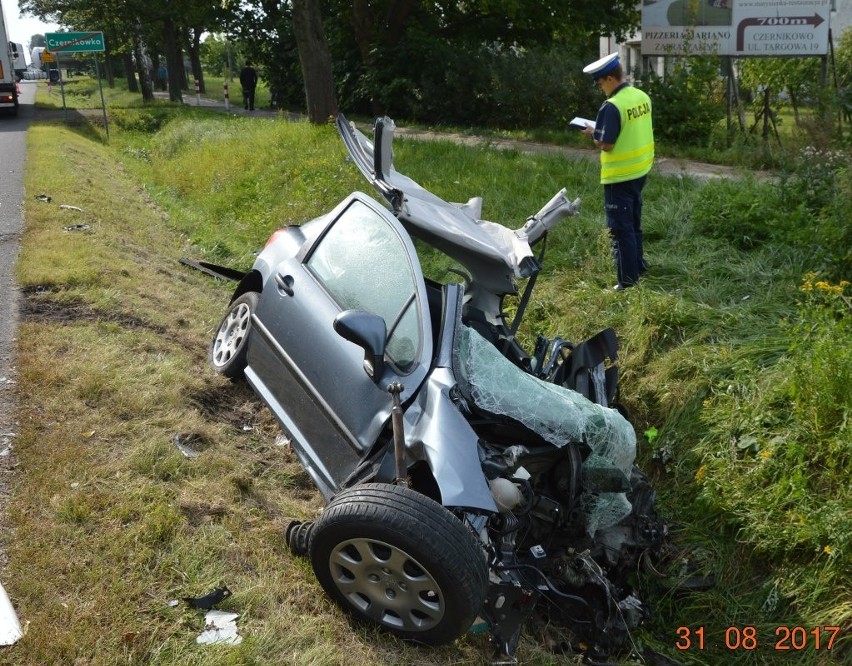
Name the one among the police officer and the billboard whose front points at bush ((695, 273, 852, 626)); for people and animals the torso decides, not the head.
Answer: the billboard

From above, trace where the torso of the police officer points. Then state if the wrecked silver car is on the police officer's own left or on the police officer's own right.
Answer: on the police officer's own left

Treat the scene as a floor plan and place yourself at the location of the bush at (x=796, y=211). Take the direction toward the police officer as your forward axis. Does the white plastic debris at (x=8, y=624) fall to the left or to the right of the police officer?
left

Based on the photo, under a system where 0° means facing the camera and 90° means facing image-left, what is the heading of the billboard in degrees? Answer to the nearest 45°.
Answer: approximately 0°

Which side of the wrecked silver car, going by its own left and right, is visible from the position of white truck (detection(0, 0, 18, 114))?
back

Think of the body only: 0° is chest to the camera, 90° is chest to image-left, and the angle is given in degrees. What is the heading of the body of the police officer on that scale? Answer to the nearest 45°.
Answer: approximately 135°

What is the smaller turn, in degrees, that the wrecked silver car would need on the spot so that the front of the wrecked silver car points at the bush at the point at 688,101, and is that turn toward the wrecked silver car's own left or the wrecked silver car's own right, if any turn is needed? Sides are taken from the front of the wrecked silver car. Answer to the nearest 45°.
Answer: approximately 135° to the wrecked silver car's own left

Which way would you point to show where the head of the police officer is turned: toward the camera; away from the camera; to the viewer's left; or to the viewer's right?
to the viewer's left

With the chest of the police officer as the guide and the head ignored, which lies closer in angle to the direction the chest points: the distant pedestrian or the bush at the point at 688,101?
the distant pedestrian

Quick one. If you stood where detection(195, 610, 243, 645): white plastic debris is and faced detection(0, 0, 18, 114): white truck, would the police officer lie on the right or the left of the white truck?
right

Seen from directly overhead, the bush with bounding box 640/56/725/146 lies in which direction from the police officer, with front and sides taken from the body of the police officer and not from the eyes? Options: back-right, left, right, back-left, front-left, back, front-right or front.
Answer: front-right

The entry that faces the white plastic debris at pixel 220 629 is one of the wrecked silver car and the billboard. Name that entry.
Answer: the billboard
